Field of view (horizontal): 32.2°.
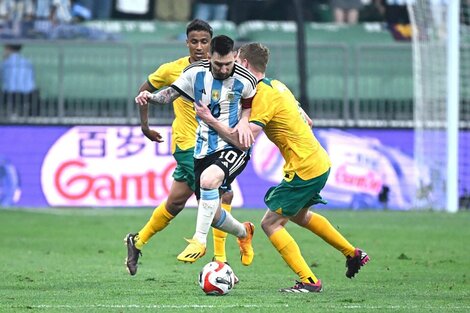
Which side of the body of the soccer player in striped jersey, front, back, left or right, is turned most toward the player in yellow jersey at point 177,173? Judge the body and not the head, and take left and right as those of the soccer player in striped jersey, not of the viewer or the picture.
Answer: back

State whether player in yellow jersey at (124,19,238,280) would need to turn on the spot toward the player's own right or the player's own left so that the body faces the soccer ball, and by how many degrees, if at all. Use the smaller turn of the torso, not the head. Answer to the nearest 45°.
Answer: approximately 45° to the player's own right

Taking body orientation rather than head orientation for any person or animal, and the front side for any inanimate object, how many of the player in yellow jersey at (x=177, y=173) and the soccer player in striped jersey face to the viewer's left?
0

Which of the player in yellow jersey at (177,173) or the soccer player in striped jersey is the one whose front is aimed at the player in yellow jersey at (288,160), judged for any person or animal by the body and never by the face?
the player in yellow jersey at (177,173)

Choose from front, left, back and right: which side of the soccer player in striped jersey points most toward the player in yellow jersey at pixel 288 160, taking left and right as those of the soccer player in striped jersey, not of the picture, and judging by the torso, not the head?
left

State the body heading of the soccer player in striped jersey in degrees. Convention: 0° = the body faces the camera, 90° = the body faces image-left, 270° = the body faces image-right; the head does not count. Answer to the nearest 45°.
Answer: approximately 0°

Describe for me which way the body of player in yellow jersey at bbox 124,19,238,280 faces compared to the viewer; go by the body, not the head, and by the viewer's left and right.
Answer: facing the viewer and to the right of the viewer
